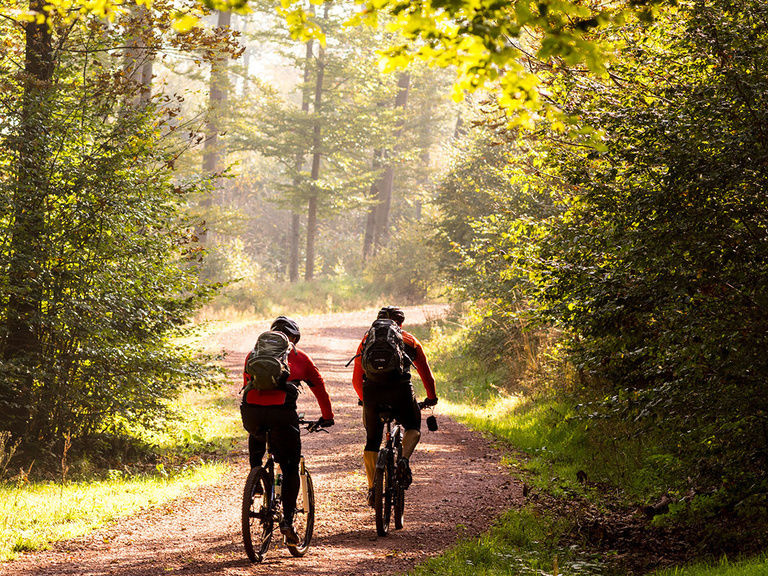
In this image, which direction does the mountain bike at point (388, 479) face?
away from the camera

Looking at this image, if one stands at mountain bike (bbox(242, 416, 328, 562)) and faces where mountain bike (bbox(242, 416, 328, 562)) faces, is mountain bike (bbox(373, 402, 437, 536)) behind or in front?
in front

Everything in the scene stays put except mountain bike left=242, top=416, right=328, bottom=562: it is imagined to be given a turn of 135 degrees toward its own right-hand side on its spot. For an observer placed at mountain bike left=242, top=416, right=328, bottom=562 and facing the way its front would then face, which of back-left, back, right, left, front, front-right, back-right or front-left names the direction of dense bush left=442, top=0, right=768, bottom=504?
left

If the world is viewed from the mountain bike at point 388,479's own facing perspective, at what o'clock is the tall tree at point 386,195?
The tall tree is roughly at 12 o'clock from the mountain bike.

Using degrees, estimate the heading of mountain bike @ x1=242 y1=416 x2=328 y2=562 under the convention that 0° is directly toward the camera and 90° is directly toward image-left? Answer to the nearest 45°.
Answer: approximately 225°

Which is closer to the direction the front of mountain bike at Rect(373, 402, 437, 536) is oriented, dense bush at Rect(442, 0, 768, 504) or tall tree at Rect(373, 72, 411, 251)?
the tall tree

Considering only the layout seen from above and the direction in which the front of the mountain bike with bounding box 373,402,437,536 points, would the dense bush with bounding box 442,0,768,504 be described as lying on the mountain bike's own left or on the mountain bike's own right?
on the mountain bike's own right

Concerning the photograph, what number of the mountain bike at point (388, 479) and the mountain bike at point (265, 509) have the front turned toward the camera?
0

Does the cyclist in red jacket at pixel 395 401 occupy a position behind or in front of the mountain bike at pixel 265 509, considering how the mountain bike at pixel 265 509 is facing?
in front

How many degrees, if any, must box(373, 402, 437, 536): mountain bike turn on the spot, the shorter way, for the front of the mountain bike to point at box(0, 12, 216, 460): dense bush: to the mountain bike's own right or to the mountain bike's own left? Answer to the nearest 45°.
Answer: approximately 45° to the mountain bike's own left
